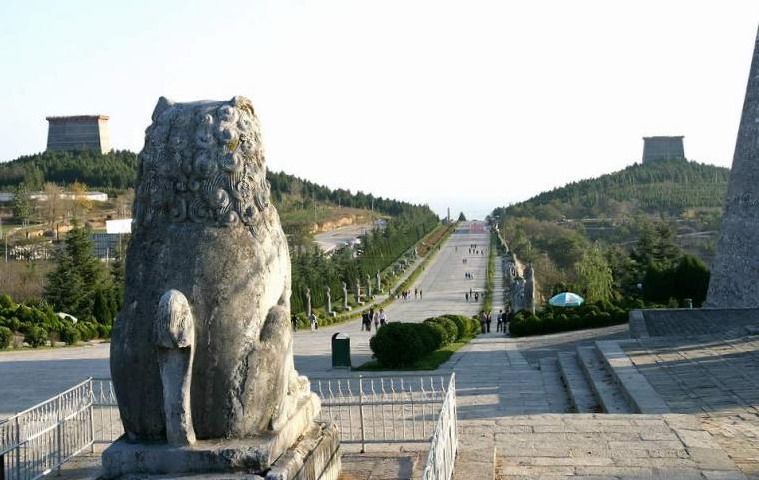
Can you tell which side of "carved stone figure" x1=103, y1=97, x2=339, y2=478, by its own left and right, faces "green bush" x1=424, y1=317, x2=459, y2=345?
front

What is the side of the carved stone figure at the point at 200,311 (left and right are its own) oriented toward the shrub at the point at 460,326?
front

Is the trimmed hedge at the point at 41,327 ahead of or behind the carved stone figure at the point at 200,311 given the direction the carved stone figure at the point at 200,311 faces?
ahead

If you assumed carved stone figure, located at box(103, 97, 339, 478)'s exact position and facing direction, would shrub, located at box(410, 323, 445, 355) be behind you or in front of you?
in front

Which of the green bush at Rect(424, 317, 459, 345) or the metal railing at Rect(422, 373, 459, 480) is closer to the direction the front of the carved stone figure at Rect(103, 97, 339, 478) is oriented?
the green bush

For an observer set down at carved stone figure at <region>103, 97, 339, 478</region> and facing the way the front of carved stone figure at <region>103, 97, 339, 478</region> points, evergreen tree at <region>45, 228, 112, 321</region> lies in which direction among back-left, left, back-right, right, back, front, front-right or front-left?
front

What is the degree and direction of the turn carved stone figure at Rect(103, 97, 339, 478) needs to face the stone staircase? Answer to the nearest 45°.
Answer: approximately 45° to its right

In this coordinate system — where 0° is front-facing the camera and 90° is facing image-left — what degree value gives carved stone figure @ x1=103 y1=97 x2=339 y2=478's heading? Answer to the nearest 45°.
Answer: approximately 180°

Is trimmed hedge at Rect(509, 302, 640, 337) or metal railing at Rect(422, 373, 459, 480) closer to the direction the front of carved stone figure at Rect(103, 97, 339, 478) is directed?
the trimmed hedge

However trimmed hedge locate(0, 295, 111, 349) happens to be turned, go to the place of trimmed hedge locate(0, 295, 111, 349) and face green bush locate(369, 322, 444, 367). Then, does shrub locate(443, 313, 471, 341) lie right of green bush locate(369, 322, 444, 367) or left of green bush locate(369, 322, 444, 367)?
left

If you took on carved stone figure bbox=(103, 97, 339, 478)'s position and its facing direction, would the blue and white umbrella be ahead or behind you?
ahead

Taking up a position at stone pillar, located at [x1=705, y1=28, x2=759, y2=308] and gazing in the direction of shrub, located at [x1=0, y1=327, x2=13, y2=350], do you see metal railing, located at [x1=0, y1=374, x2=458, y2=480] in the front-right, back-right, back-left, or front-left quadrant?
front-left

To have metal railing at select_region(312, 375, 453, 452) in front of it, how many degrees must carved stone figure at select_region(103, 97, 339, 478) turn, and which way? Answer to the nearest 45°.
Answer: approximately 45° to its right

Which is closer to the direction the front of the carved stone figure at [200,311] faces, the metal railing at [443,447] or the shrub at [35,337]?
the shrub

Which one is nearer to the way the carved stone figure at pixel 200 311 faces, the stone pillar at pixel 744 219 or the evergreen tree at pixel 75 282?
the evergreen tree
